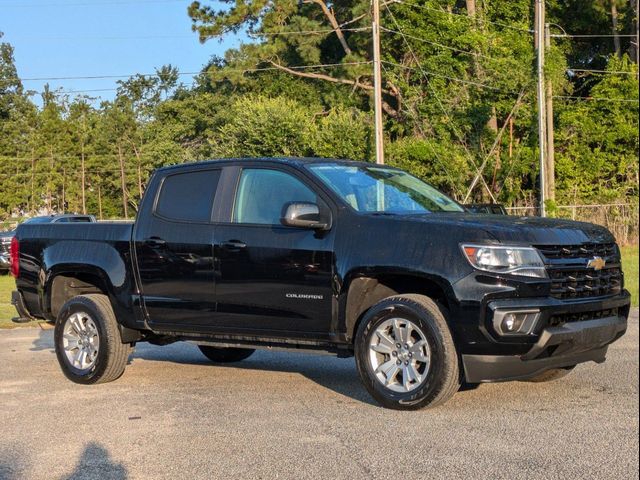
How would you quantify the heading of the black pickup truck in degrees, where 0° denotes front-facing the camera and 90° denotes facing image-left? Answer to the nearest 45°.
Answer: approximately 315°

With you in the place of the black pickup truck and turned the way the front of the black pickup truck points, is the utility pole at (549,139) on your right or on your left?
on your left

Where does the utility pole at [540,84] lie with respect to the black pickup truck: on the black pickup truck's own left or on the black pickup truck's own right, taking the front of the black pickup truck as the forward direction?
on the black pickup truck's own left

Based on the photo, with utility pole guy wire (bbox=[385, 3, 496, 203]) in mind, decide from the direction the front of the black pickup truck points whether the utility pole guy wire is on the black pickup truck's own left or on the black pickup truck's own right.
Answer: on the black pickup truck's own left
